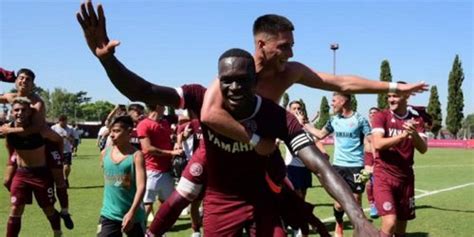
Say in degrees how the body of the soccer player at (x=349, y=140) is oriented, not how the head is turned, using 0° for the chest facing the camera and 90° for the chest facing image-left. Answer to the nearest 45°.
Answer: approximately 45°

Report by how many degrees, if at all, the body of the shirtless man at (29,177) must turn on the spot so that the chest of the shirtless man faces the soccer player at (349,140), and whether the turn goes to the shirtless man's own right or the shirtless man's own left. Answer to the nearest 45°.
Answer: approximately 90° to the shirtless man's own left

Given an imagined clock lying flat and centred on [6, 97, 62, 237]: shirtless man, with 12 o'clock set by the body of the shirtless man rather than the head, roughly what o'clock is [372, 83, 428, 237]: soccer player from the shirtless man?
The soccer player is roughly at 10 o'clock from the shirtless man.

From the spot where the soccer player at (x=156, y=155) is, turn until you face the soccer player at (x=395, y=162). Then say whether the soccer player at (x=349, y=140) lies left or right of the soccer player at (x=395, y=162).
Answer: left
